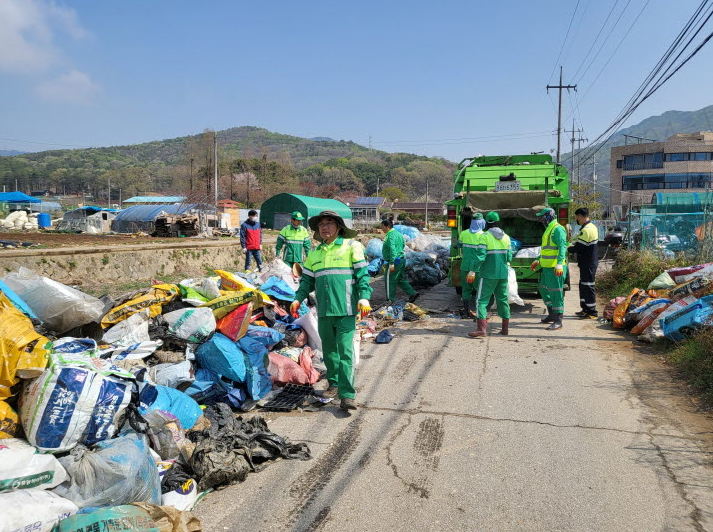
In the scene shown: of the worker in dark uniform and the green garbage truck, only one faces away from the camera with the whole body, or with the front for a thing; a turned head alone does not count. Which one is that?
the green garbage truck

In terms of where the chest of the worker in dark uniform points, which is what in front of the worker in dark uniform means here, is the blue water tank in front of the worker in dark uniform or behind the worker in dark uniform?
in front

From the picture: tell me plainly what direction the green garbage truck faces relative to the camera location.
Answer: facing away from the viewer

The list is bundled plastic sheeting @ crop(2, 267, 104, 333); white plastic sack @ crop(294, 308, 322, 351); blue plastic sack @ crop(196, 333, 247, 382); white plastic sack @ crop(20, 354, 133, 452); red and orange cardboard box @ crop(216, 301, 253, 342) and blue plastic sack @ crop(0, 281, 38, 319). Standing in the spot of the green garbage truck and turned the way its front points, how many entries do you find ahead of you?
0

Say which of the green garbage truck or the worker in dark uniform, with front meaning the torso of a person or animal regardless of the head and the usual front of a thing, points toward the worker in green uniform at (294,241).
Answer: the worker in dark uniform

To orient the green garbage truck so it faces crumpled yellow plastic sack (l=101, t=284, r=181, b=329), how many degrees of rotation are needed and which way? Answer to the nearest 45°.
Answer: approximately 135° to its left

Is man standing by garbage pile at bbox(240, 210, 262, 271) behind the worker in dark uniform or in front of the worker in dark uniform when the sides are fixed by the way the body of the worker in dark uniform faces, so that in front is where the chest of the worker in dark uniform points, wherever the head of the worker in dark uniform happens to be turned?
in front

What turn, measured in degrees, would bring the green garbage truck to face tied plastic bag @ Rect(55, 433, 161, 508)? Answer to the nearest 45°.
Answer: approximately 180°

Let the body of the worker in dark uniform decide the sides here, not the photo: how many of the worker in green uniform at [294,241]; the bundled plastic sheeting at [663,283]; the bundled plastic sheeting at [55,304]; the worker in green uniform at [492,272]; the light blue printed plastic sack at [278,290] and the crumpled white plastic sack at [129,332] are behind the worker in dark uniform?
1

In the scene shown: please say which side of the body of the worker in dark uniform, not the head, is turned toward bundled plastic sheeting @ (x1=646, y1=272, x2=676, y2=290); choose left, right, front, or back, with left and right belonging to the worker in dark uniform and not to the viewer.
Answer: back

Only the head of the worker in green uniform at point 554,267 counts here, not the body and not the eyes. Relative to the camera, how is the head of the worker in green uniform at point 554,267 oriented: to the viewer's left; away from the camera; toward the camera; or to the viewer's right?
to the viewer's left
